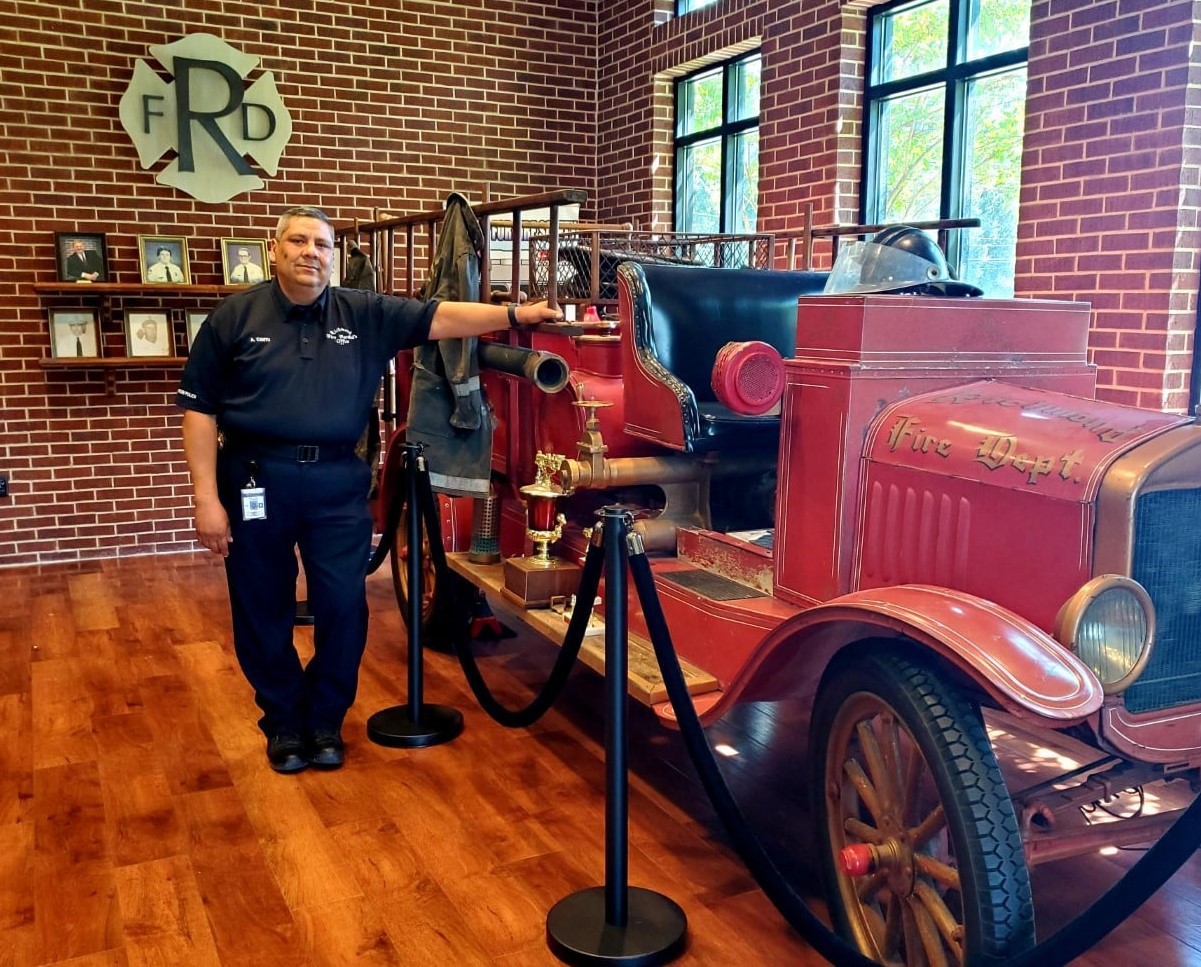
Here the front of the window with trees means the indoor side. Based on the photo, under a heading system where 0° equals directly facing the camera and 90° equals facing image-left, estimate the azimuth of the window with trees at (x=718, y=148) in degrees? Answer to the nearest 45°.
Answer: approximately 45°

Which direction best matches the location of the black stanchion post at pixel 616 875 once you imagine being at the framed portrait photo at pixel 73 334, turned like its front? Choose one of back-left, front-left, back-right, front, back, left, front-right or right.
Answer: front

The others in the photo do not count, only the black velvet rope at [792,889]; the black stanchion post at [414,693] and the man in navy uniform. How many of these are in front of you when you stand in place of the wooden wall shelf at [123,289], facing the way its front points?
3

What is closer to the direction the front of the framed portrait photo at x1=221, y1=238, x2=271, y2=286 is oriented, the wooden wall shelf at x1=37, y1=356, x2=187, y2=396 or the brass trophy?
the brass trophy

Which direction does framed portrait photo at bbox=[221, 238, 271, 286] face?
toward the camera

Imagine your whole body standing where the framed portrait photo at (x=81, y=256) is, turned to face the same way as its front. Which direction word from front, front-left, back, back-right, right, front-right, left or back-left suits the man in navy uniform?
front

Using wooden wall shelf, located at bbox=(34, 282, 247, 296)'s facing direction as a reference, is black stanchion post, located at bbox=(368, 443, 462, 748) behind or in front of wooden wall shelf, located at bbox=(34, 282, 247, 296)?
in front

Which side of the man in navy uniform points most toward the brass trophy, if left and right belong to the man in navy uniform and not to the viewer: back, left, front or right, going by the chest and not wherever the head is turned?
left

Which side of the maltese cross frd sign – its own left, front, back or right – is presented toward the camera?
front

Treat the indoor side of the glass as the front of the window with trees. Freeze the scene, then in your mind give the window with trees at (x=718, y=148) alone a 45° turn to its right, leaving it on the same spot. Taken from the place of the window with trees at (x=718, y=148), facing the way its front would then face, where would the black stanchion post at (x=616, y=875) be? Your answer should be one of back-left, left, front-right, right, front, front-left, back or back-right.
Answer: left

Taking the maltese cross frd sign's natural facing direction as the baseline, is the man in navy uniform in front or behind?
in front

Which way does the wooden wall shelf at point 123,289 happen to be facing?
toward the camera

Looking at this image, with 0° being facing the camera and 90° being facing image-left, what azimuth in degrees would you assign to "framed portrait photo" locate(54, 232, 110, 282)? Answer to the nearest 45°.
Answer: approximately 0°

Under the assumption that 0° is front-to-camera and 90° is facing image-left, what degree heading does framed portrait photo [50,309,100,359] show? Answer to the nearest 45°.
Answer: approximately 0°
